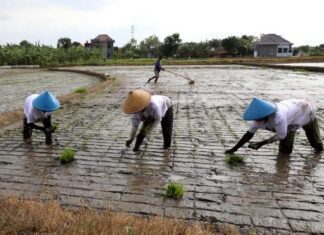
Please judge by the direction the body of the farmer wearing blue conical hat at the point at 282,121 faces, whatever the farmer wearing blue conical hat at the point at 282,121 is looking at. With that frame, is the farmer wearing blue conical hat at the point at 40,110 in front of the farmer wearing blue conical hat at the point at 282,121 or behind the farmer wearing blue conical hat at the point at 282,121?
in front

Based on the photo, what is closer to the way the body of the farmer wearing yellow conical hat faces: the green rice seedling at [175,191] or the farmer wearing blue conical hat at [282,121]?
the green rice seedling

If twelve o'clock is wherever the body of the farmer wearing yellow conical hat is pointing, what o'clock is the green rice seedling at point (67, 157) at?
The green rice seedling is roughly at 1 o'clock from the farmer wearing yellow conical hat.

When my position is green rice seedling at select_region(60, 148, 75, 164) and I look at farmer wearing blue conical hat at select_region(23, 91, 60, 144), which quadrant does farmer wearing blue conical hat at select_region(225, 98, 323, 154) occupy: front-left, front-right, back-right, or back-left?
back-right

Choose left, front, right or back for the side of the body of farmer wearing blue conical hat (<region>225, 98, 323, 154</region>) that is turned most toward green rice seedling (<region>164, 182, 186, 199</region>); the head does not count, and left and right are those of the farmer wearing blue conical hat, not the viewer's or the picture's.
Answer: front

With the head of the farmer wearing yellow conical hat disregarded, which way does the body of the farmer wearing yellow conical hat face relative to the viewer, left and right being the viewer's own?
facing the viewer and to the left of the viewer

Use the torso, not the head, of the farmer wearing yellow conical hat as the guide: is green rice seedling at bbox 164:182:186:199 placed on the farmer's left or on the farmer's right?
on the farmer's left

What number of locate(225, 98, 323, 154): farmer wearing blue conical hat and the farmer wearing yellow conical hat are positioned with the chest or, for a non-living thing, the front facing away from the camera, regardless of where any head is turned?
0

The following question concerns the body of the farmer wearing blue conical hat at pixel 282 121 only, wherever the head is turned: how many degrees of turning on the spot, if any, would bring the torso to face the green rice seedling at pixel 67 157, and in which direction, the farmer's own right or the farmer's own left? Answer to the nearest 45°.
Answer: approximately 45° to the farmer's own right
